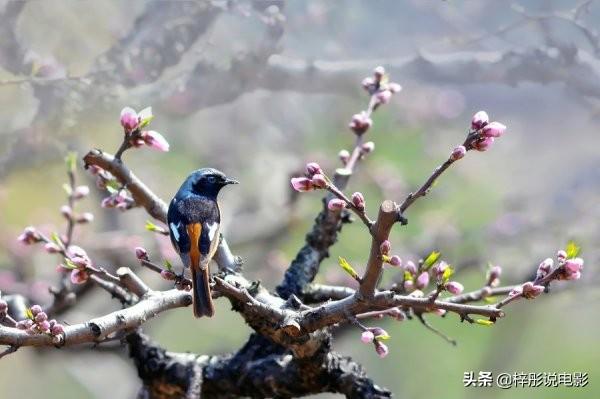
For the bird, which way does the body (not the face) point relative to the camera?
away from the camera
